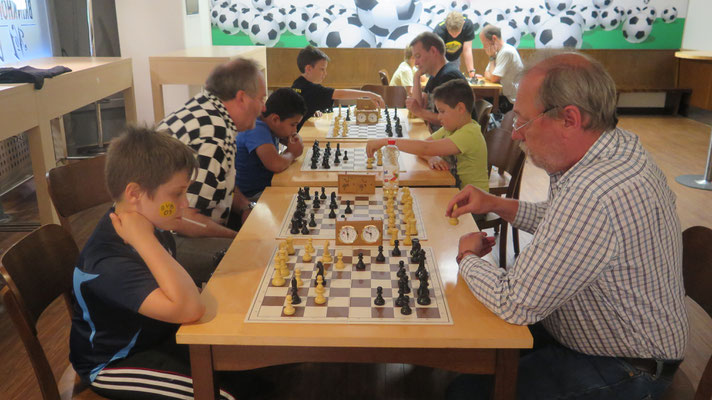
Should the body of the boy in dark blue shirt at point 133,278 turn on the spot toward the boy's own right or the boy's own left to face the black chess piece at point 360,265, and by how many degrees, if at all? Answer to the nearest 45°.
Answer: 0° — they already face it

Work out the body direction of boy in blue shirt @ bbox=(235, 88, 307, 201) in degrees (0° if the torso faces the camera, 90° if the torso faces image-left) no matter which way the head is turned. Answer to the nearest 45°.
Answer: approximately 270°

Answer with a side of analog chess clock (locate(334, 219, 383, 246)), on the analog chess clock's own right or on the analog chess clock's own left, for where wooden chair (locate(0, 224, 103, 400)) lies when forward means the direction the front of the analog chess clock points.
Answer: on the analog chess clock's own right

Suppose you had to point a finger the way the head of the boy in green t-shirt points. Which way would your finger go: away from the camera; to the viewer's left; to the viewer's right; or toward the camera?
to the viewer's left

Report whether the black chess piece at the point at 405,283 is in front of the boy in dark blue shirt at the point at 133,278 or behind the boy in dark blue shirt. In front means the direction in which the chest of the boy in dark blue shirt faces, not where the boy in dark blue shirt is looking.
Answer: in front

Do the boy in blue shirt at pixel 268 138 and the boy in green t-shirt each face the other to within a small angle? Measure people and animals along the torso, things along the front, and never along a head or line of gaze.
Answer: yes

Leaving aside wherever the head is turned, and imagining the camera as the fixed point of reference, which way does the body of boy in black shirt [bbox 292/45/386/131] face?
to the viewer's right

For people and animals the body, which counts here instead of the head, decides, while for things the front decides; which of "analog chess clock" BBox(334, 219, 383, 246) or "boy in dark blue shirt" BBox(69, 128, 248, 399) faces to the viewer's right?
the boy in dark blue shirt

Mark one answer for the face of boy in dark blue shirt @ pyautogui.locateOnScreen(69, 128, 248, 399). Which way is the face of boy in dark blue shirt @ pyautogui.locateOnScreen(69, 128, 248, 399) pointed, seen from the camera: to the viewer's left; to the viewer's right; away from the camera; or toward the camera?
to the viewer's right

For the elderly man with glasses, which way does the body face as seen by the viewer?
to the viewer's left

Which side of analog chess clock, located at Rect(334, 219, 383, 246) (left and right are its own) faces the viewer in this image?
front

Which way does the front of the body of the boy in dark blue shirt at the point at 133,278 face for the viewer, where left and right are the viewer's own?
facing to the right of the viewer

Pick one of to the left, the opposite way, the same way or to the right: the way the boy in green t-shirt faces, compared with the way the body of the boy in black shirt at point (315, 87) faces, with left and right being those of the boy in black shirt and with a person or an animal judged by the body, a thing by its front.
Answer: the opposite way

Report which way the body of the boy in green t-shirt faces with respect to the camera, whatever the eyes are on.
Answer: to the viewer's left

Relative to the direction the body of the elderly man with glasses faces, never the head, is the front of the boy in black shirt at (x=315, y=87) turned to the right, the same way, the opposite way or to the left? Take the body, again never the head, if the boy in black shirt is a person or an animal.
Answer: the opposite way

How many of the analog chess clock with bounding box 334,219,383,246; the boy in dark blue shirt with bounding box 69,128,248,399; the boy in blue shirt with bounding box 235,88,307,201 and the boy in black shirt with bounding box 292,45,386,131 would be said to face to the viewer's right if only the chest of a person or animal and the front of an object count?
3
